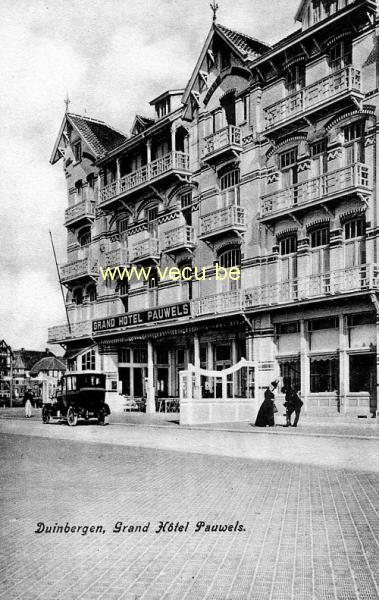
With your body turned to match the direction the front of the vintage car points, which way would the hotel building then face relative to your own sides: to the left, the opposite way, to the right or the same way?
to the left

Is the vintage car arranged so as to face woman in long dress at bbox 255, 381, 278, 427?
no

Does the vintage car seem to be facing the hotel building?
no

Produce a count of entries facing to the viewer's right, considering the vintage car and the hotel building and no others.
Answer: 0

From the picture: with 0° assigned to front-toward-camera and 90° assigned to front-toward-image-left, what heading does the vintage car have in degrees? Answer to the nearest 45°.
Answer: approximately 135°

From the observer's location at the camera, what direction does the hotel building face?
facing the viewer and to the left of the viewer
